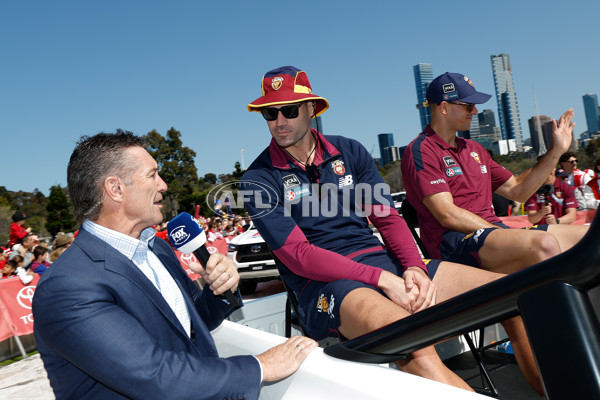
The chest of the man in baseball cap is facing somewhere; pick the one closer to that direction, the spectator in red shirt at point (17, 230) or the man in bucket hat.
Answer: the man in bucket hat

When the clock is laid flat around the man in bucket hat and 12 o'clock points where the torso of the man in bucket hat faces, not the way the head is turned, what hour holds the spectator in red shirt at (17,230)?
The spectator in red shirt is roughly at 6 o'clock from the man in bucket hat.

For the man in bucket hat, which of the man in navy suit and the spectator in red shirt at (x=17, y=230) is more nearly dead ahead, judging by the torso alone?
the man in navy suit

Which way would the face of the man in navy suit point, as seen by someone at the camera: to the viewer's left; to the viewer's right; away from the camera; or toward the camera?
to the viewer's right

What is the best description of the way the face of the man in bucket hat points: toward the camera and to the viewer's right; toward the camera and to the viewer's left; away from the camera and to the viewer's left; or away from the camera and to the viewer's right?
toward the camera and to the viewer's left

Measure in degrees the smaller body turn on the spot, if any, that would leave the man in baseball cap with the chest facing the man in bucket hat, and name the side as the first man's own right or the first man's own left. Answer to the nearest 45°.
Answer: approximately 90° to the first man's own right

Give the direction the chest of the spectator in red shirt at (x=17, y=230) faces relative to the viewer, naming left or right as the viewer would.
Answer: facing to the right of the viewer

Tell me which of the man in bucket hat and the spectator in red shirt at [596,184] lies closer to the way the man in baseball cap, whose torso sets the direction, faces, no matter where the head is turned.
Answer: the man in bucket hat
